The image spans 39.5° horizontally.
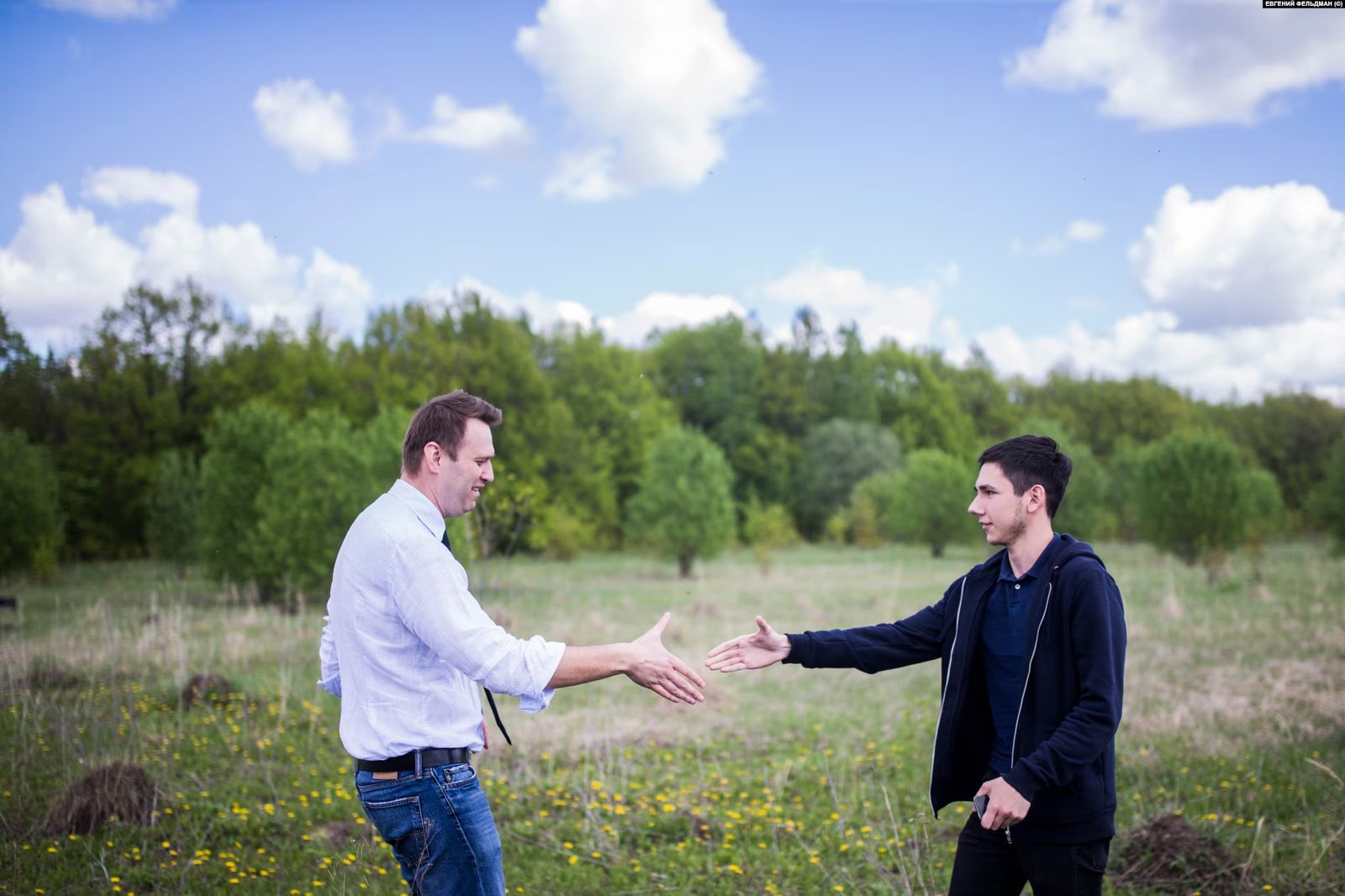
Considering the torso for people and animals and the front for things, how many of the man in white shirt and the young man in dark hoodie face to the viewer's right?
1

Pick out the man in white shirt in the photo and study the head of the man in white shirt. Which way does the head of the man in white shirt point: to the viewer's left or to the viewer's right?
to the viewer's right

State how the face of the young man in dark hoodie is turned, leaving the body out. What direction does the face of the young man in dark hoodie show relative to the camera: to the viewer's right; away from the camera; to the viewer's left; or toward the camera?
to the viewer's left

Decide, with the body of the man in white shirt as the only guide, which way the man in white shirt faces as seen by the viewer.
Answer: to the viewer's right

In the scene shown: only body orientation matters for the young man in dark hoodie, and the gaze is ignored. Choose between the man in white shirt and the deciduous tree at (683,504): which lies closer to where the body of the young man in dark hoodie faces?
the man in white shirt

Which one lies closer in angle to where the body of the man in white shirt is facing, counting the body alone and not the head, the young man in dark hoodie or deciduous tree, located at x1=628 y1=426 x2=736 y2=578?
the young man in dark hoodie

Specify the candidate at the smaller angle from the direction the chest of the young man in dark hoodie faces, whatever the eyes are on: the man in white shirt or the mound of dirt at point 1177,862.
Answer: the man in white shirt

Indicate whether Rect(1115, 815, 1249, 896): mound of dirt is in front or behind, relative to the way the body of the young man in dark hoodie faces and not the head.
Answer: behind

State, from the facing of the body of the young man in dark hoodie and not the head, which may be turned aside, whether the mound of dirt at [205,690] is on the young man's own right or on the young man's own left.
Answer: on the young man's own right

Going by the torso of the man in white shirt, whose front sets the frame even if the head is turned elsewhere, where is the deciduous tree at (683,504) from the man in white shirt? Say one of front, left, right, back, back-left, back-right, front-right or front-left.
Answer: left

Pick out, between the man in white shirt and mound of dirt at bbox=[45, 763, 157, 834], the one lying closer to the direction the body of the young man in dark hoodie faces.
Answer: the man in white shirt
